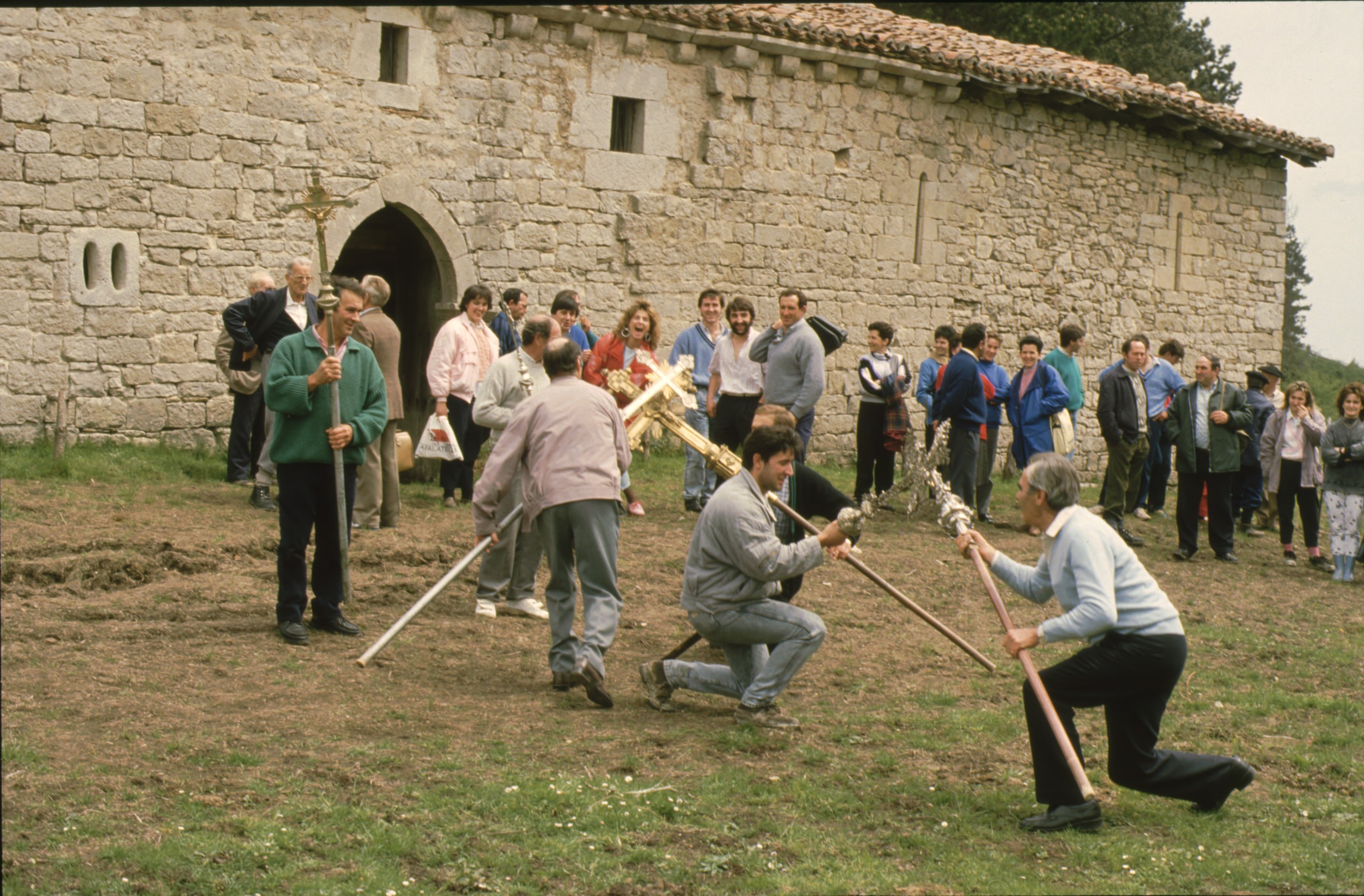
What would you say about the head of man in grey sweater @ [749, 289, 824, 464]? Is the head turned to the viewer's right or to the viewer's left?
to the viewer's left

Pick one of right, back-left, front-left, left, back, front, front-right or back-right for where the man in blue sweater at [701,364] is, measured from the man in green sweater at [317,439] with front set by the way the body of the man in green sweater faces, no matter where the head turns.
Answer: left

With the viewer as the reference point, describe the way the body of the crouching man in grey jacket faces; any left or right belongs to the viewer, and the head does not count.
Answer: facing to the right of the viewer

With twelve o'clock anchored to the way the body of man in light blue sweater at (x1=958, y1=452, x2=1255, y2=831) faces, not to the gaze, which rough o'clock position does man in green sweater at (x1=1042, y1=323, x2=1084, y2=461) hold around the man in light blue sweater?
The man in green sweater is roughly at 3 o'clock from the man in light blue sweater.

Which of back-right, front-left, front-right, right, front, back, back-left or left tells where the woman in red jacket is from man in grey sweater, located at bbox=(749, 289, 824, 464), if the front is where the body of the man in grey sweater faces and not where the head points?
front-right

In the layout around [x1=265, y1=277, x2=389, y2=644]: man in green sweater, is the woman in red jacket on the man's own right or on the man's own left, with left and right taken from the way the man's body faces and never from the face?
on the man's own left

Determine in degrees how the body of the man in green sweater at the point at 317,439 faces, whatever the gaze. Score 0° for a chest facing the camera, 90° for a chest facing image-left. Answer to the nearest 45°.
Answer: approximately 315°

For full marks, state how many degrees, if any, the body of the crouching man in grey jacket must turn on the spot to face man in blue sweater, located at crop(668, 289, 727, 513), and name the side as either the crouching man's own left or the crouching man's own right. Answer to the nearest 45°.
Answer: approximately 90° to the crouching man's own left

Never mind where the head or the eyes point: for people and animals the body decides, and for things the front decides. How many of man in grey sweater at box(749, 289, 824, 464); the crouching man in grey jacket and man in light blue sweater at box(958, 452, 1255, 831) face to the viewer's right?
1

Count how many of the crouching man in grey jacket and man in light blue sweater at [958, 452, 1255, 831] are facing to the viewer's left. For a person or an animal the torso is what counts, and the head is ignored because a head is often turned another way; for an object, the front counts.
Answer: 1

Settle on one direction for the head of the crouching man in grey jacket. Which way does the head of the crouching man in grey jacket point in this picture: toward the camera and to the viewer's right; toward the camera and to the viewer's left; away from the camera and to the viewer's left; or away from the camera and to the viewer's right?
toward the camera and to the viewer's right

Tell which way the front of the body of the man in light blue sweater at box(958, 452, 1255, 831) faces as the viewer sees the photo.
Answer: to the viewer's left
